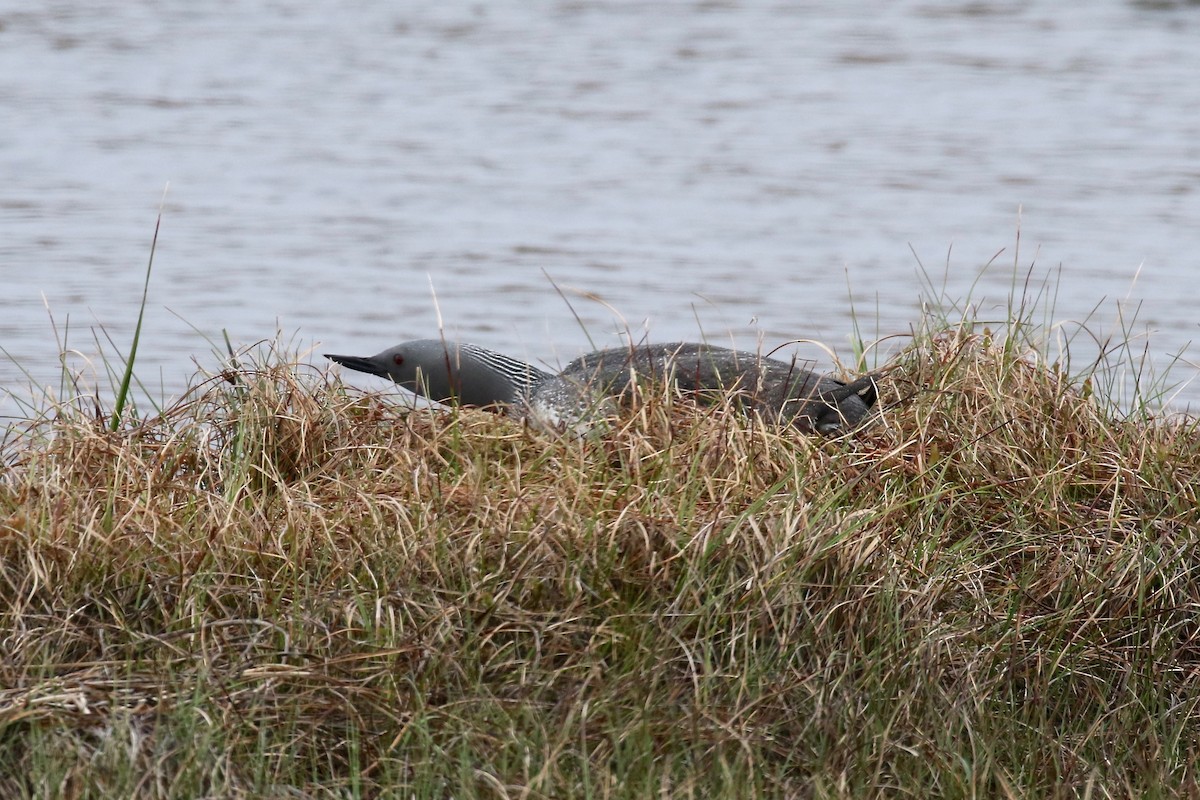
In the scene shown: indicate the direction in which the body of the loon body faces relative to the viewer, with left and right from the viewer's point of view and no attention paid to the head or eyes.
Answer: facing to the left of the viewer
